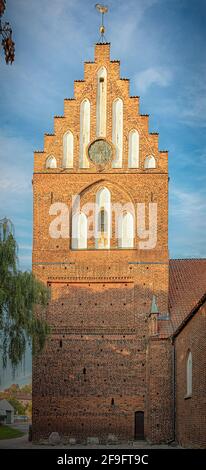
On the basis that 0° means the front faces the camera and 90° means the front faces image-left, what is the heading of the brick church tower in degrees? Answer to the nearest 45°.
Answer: approximately 0°

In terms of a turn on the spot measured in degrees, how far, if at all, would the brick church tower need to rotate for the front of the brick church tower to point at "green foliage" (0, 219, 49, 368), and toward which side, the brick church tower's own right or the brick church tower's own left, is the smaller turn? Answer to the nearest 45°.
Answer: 0° — it already faces it
